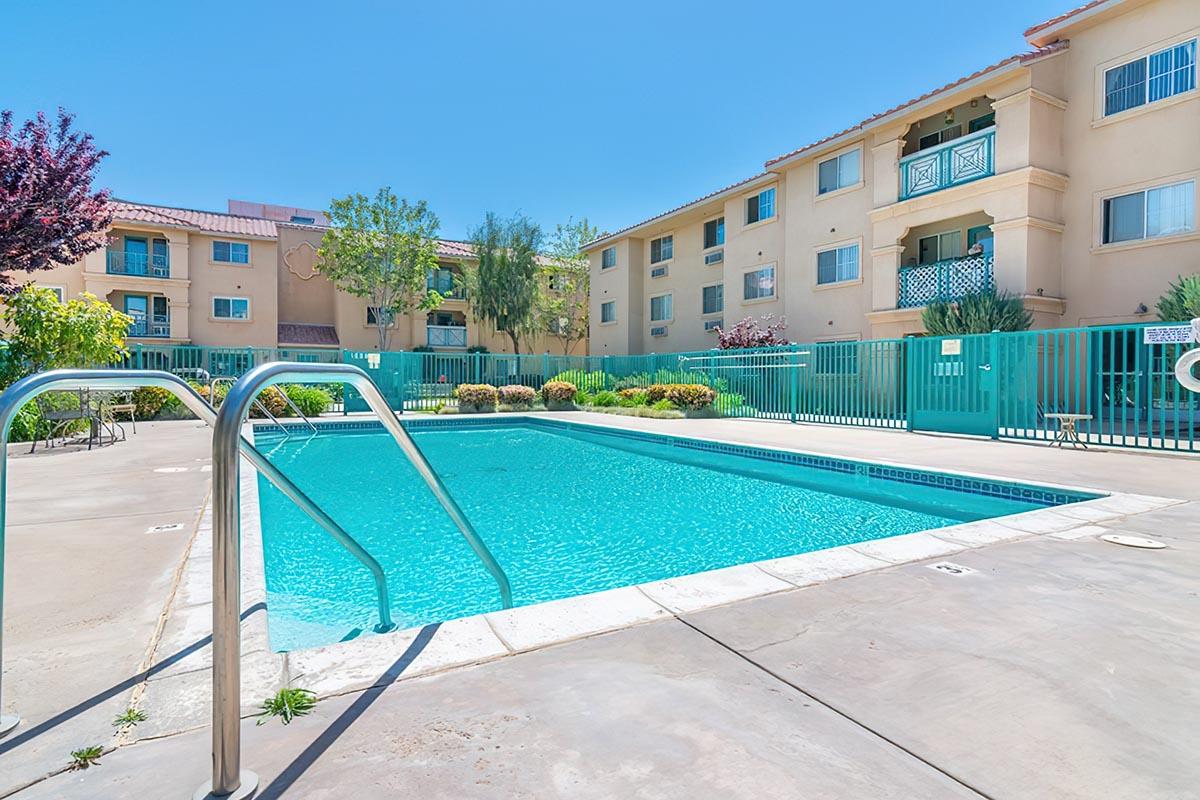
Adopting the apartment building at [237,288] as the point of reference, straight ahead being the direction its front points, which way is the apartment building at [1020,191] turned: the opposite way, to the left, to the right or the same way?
to the right

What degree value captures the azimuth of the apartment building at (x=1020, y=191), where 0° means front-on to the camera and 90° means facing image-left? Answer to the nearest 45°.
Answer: approximately 45°

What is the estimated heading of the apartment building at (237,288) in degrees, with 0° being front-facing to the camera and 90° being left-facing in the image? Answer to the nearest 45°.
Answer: approximately 0°

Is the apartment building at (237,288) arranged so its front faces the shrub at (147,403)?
yes

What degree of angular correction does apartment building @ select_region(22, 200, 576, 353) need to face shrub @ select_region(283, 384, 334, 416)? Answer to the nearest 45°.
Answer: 0° — it already faces it

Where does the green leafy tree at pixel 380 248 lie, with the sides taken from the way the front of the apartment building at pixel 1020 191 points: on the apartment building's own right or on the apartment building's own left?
on the apartment building's own right
